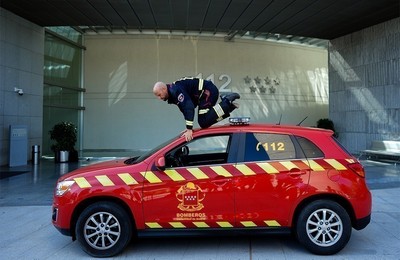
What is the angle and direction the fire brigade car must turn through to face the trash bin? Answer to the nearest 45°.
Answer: approximately 45° to its right

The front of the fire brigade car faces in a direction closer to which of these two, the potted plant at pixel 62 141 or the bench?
the potted plant

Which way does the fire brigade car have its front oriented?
to the viewer's left

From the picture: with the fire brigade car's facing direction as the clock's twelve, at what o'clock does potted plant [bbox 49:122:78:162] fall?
The potted plant is roughly at 2 o'clock from the fire brigade car.

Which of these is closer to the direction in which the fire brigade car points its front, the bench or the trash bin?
the trash bin

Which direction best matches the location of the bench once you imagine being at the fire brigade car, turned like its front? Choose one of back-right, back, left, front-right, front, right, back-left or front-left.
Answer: back-right
